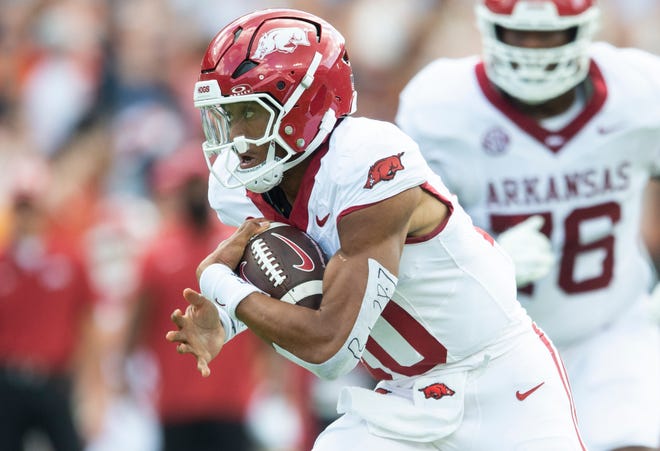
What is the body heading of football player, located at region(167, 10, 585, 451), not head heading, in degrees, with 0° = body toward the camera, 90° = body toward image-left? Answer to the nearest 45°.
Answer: approximately 45°

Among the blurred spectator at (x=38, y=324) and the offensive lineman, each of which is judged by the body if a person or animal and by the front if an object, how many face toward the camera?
2

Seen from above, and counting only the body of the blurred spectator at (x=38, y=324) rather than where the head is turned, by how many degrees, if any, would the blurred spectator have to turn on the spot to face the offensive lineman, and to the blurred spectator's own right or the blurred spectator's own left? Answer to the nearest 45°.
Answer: approximately 45° to the blurred spectator's own left

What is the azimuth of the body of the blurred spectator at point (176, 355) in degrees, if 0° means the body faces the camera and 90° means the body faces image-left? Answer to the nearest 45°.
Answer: approximately 315°

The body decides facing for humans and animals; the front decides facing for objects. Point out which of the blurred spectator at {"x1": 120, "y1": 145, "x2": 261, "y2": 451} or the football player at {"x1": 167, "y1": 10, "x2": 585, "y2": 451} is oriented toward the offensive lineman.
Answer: the blurred spectator

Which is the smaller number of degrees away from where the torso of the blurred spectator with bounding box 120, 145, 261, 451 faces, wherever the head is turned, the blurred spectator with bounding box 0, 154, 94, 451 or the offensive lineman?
the offensive lineman

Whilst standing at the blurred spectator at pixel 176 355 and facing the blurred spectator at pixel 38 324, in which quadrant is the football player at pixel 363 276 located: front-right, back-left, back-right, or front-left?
back-left

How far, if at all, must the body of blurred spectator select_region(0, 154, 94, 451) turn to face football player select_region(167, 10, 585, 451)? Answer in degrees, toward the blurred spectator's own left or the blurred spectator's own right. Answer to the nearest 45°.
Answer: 0° — they already face them

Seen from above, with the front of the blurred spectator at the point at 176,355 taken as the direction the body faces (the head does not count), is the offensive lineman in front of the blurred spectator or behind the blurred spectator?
in front

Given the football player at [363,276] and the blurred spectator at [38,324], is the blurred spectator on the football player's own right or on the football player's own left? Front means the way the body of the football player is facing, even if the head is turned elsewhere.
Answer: on the football player's own right
